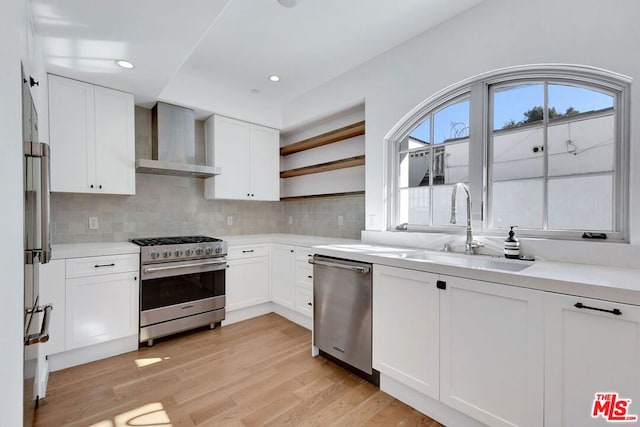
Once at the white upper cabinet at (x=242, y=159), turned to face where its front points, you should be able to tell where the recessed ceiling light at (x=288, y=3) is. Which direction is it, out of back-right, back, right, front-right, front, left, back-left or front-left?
front-right

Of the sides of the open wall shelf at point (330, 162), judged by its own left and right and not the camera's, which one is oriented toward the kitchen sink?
left

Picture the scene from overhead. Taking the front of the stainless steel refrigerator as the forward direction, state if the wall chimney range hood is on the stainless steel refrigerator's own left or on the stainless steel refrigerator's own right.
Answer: on the stainless steel refrigerator's own left

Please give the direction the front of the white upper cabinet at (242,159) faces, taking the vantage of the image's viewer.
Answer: facing the viewer and to the right of the viewer

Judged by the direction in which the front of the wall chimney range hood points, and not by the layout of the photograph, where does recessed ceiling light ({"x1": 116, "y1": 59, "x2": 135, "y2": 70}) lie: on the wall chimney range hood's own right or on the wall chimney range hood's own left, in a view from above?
on the wall chimney range hood's own right

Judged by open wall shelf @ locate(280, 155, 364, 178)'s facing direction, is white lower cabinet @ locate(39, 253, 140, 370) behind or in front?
in front

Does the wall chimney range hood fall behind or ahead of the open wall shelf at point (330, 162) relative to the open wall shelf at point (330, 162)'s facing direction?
ahead

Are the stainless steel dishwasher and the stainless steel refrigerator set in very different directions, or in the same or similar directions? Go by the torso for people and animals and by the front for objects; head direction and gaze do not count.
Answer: very different directions

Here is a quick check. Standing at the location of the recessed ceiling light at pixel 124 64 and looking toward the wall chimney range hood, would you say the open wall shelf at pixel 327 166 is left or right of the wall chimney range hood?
right

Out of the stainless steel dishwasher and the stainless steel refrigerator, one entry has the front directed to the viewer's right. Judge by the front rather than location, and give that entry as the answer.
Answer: the stainless steel refrigerator

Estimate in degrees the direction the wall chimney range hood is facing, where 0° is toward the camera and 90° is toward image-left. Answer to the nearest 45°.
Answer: approximately 315°

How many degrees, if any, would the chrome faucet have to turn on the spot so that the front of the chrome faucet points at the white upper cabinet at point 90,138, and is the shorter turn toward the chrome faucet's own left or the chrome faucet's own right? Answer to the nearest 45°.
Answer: approximately 45° to the chrome faucet's own right
